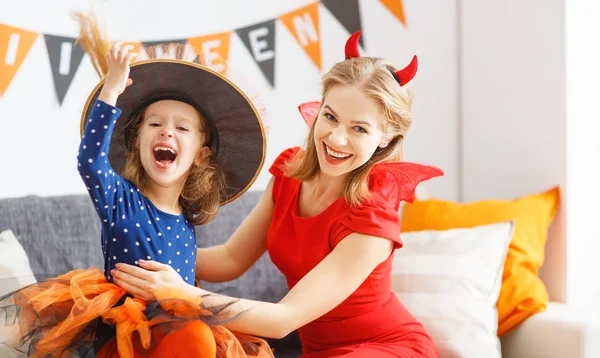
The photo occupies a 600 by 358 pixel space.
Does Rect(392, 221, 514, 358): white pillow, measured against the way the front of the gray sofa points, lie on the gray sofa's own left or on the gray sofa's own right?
on the gray sofa's own left

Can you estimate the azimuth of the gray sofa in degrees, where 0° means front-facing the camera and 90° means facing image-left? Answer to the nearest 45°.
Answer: approximately 0°

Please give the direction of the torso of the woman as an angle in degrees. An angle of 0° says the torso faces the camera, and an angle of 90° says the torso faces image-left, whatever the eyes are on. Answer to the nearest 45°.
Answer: approximately 45°

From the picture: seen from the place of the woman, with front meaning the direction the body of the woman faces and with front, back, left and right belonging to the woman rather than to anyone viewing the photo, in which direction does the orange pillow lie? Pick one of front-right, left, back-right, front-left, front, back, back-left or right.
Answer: back

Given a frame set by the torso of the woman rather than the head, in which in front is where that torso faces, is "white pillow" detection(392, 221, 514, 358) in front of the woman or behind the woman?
behind

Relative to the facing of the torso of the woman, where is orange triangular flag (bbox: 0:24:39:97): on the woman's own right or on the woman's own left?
on the woman's own right
